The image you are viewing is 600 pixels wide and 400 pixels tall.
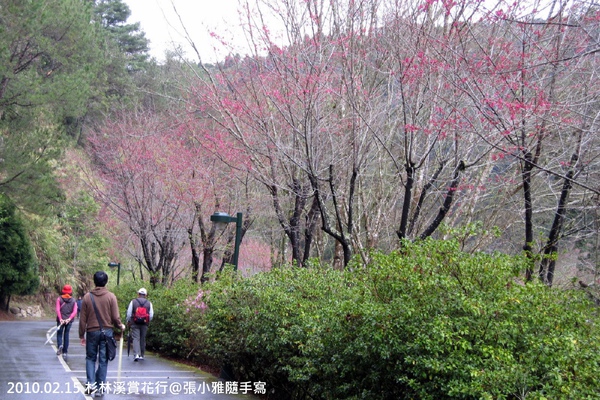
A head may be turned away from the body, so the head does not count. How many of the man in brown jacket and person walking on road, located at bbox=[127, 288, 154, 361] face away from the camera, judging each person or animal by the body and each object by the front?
2

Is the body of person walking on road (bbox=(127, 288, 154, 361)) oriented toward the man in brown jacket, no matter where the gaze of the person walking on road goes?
no

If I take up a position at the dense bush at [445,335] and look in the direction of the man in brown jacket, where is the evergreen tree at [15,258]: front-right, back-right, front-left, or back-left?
front-right

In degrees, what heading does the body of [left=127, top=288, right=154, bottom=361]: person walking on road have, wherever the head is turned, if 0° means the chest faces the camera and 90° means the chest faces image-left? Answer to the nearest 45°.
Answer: approximately 180°

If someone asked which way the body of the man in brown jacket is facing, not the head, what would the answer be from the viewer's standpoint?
away from the camera

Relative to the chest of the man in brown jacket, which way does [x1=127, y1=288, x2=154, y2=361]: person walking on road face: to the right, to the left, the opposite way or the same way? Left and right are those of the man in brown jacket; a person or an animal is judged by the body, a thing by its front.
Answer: the same way

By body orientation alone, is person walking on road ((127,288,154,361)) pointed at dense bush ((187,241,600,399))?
no

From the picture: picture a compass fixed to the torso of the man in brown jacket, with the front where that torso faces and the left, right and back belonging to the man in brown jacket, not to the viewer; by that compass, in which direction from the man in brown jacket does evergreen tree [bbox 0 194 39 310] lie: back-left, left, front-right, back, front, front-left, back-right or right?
front
